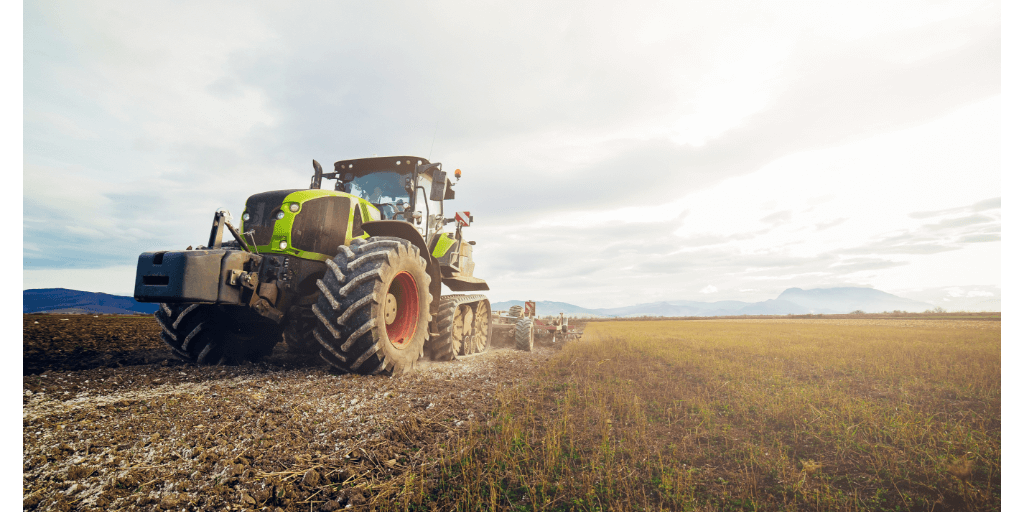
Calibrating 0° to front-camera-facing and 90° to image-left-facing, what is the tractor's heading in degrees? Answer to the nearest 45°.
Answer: approximately 45°
